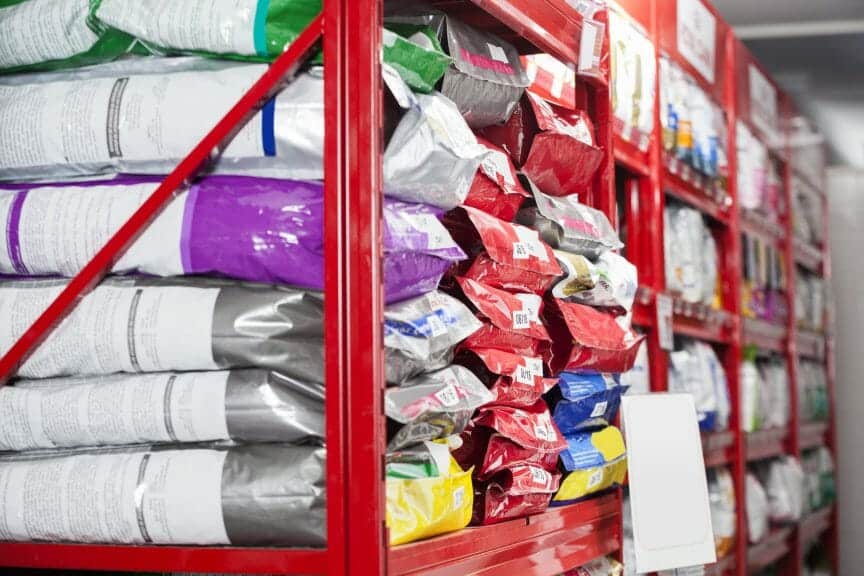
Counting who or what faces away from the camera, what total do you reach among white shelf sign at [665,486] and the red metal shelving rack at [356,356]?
0

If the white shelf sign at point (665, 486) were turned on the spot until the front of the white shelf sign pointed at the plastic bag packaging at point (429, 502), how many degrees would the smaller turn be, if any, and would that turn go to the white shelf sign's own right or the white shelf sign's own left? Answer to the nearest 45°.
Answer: approximately 45° to the white shelf sign's own right

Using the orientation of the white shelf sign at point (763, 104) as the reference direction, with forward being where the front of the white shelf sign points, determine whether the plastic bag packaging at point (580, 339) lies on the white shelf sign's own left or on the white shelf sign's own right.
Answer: on the white shelf sign's own right

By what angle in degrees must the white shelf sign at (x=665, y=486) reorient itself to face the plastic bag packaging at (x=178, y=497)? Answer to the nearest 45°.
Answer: approximately 45° to its right

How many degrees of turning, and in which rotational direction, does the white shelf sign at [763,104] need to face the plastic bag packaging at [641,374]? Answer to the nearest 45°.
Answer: approximately 45° to its right

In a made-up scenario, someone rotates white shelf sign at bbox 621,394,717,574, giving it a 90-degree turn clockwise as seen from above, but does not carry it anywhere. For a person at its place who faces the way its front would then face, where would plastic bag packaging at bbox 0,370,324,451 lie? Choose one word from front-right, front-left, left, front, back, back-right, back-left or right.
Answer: front-left

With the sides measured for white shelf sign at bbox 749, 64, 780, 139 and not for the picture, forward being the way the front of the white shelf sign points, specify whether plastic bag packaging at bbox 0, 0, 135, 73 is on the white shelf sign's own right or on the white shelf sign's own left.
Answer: on the white shelf sign's own right

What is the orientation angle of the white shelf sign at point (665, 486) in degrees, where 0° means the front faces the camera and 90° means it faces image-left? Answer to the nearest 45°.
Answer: approximately 0°
